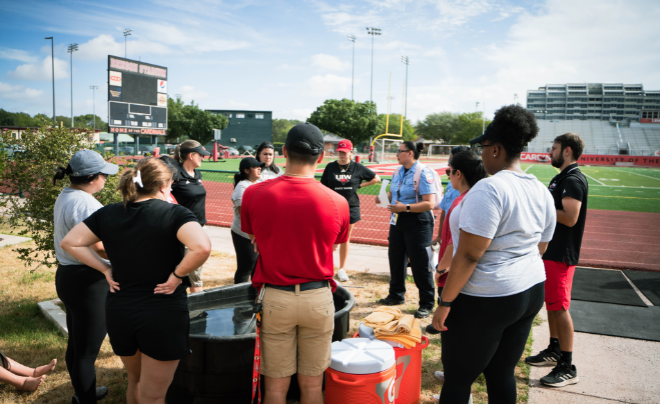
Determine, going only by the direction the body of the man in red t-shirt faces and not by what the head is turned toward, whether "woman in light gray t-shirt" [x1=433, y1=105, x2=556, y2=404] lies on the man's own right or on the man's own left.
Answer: on the man's own right

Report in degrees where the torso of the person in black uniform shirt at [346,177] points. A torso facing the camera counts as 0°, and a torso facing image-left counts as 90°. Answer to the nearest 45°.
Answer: approximately 0°

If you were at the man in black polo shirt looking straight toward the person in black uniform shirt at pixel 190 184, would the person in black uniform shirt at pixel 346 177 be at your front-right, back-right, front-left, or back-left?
front-right

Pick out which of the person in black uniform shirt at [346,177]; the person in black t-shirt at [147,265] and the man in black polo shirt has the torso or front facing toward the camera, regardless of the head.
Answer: the person in black uniform shirt at [346,177]

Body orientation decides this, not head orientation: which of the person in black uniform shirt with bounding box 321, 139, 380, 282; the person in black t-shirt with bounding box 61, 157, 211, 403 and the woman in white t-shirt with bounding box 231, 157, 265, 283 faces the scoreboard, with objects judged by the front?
the person in black t-shirt with bounding box 61, 157, 211, 403

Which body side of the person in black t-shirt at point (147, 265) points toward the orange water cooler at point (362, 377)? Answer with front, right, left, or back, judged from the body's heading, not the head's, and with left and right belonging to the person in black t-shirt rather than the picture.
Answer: right

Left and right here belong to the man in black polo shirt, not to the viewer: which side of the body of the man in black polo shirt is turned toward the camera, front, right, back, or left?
left

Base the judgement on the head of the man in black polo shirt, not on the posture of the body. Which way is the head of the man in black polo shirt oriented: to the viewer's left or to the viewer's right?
to the viewer's left

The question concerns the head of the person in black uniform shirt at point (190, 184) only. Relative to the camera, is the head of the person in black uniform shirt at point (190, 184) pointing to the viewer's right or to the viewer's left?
to the viewer's right

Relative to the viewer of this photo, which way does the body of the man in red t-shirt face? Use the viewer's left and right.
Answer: facing away from the viewer

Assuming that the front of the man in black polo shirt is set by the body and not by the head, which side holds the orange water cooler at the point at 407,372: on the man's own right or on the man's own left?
on the man's own left
